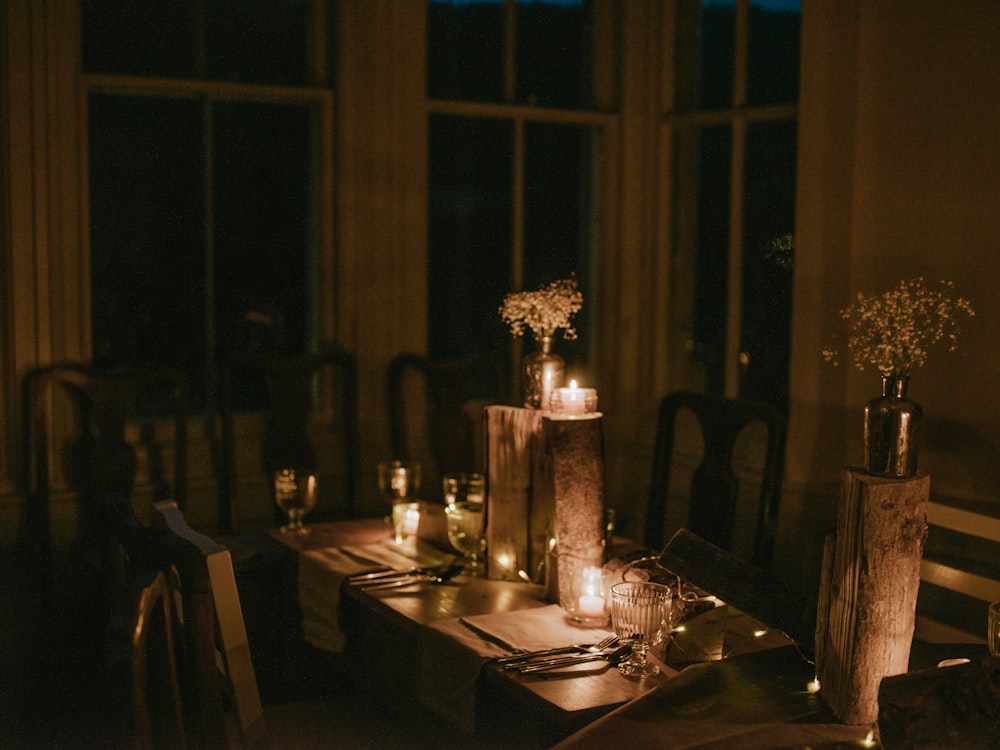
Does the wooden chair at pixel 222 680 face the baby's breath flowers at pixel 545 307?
yes

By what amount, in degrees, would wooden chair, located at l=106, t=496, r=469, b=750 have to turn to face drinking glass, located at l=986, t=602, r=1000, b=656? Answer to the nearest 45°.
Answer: approximately 45° to its right

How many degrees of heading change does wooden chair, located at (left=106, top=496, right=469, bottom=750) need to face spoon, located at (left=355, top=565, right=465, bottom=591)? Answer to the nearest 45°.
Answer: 0° — it already faces it

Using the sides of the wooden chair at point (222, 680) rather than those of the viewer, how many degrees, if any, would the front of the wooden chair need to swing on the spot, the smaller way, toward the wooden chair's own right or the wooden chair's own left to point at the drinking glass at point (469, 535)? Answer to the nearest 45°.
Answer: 0° — it already faces it

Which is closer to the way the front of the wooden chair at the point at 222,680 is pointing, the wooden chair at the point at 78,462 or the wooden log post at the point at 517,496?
the wooden log post

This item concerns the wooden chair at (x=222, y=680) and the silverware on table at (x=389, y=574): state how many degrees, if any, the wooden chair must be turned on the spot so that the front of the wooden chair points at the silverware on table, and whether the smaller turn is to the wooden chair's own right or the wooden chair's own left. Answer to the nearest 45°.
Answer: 0° — it already faces it

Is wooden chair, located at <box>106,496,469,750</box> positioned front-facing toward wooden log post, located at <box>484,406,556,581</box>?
yes

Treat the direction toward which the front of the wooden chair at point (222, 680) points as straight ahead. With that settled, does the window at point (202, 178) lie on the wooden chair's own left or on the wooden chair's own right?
on the wooden chair's own left

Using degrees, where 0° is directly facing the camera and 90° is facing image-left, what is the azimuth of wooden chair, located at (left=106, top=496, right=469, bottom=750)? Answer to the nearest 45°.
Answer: approximately 225°

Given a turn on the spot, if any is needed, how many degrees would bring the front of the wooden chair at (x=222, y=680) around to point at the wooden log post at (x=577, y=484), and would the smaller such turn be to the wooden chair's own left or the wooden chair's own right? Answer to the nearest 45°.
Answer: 0° — it already faces it
